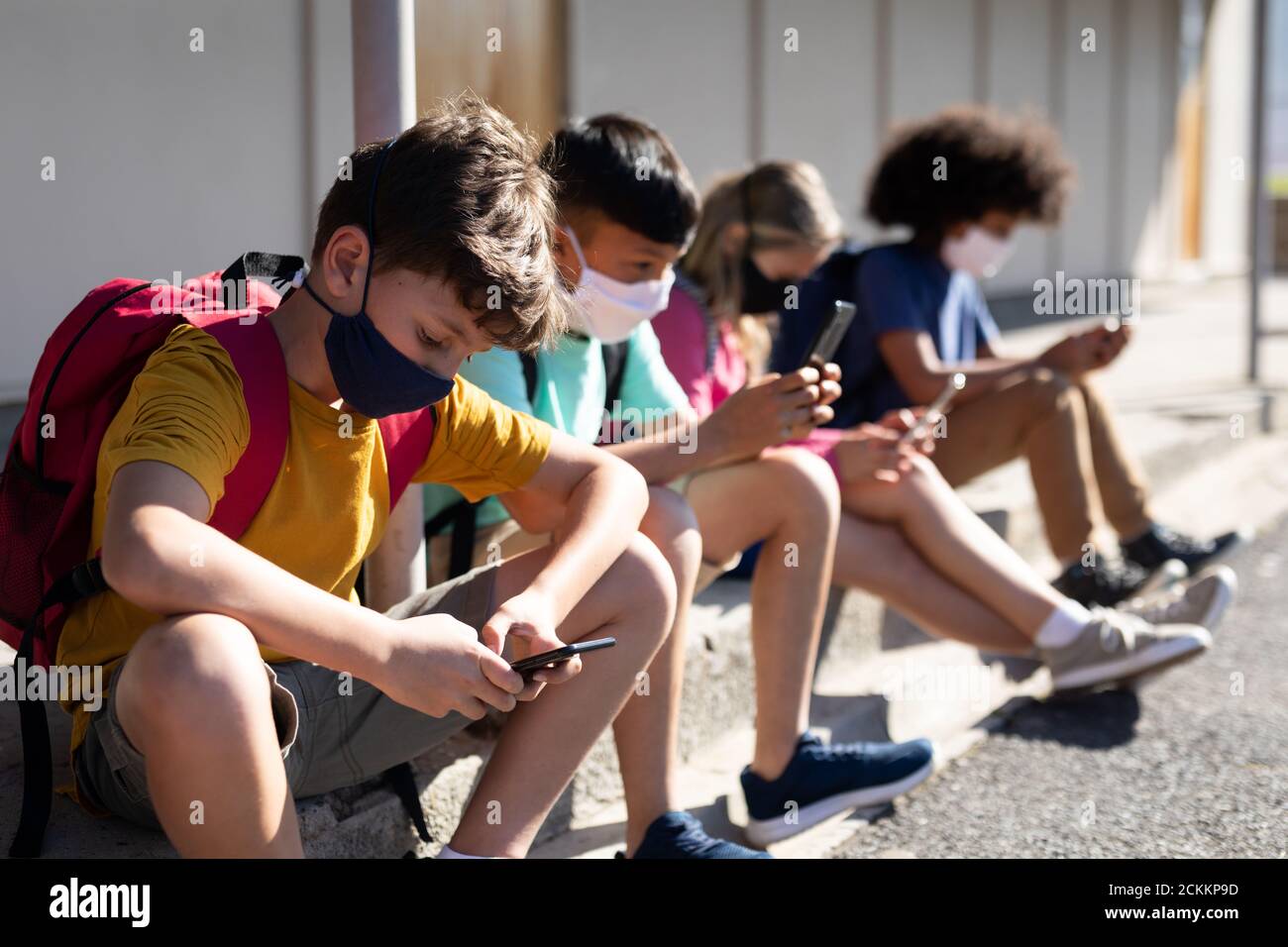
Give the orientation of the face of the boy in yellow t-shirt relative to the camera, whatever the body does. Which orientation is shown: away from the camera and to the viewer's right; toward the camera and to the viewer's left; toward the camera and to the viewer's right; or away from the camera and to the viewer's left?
toward the camera and to the viewer's right

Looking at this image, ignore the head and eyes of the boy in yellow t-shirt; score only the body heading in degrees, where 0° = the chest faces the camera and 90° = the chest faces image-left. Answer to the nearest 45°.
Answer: approximately 315°

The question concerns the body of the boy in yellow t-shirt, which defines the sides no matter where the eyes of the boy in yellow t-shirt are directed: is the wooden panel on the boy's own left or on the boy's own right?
on the boy's own left

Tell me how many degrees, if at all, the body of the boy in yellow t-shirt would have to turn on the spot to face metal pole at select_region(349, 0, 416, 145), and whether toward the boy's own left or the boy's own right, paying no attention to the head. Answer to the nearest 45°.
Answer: approximately 135° to the boy's own left

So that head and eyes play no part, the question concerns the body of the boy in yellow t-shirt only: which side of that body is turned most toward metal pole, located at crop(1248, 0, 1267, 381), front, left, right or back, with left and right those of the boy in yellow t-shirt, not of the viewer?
left
